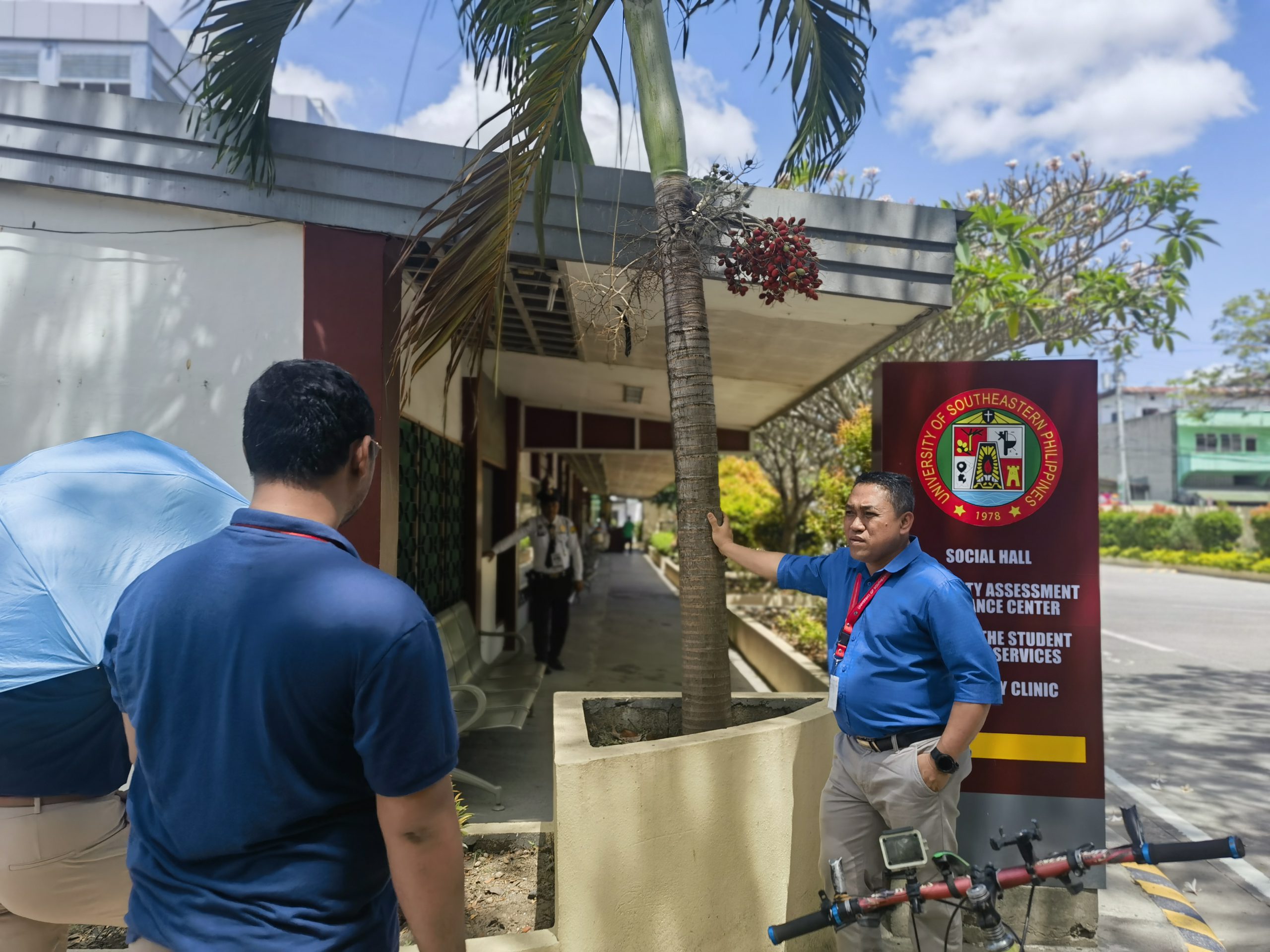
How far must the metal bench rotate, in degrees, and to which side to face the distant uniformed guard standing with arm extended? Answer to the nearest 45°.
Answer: approximately 135° to its left

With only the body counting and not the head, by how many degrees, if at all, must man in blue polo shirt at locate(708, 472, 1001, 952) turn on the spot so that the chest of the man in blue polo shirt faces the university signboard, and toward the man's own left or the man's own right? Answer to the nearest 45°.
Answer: approximately 180°

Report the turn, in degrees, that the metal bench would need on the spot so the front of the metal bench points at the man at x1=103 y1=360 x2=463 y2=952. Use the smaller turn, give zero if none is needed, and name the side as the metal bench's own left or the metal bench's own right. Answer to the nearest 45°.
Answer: approximately 45° to the metal bench's own right

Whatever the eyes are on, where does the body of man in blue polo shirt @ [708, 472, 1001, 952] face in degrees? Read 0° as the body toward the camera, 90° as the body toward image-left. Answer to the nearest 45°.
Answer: approximately 45°

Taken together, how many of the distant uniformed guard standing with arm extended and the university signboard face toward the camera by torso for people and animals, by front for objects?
2

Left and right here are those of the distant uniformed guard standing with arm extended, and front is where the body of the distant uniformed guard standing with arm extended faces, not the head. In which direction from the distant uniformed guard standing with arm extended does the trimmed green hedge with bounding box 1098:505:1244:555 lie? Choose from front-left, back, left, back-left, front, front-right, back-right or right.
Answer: back-left

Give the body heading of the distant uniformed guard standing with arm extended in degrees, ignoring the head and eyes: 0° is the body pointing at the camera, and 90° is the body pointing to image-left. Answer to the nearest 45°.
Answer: approximately 0°

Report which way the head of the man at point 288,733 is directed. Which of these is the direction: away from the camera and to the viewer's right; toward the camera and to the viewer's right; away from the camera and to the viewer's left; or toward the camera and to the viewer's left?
away from the camera and to the viewer's right
